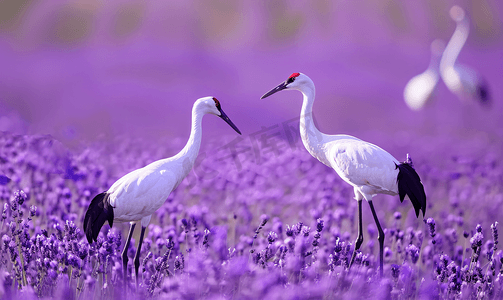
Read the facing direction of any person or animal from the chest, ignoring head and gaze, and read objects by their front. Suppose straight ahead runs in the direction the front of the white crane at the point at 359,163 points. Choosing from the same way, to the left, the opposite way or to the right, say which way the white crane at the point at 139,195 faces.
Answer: the opposite way

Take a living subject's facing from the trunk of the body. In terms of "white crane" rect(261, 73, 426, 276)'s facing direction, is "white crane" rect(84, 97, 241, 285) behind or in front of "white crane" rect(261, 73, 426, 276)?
in front

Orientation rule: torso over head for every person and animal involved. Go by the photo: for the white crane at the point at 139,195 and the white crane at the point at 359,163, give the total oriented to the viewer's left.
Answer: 1

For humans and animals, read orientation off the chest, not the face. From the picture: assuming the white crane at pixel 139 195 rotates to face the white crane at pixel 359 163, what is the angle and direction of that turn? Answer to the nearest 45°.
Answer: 0° — it already faces it

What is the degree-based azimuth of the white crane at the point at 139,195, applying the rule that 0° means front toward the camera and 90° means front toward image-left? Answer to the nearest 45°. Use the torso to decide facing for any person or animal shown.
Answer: approximately 270°

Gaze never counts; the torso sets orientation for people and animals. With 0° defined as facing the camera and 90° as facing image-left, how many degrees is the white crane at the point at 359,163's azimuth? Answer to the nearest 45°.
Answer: approximately 90°
